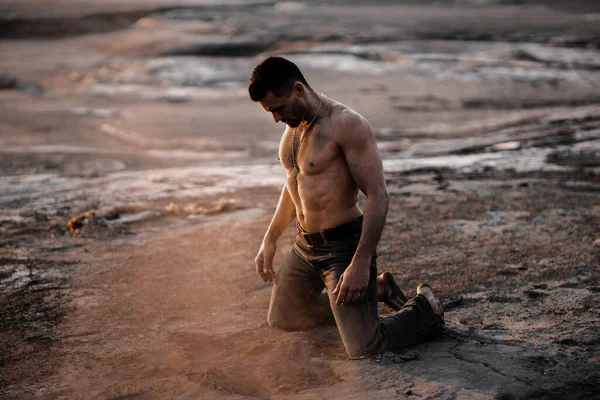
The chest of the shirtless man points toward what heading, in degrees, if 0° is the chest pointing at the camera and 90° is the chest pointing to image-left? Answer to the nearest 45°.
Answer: approximately 45°

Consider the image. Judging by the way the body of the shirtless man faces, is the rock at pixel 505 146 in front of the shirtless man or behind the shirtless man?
behind
